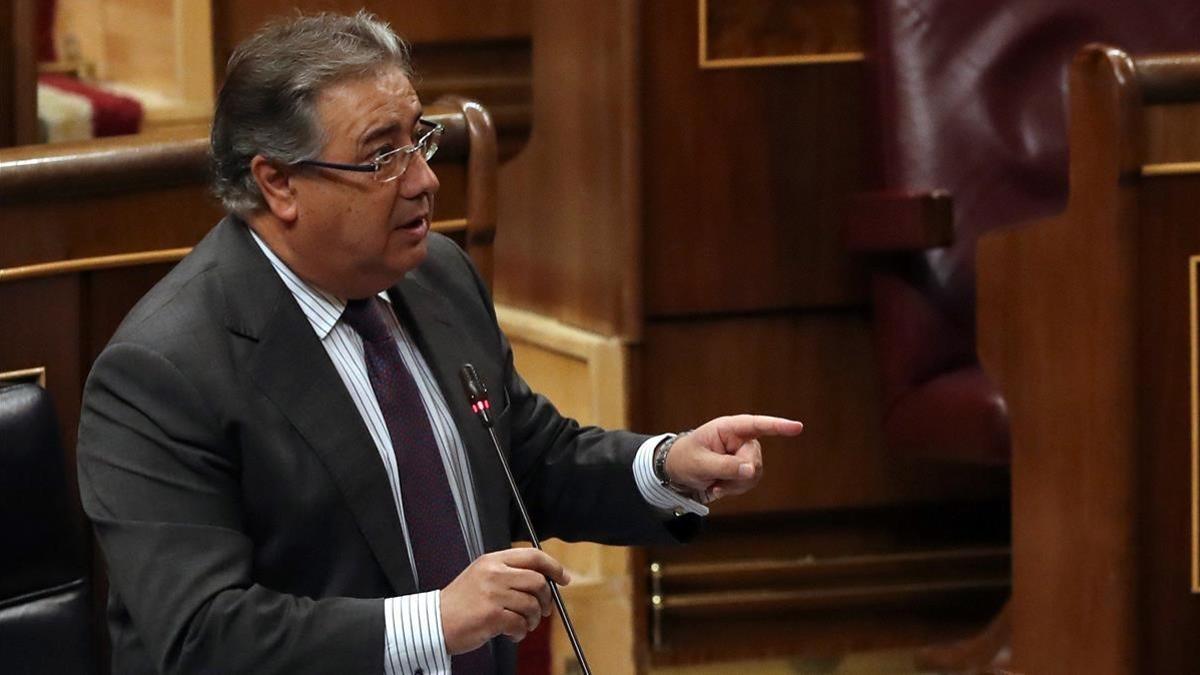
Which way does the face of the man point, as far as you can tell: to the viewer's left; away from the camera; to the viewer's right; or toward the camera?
to the viewer's right

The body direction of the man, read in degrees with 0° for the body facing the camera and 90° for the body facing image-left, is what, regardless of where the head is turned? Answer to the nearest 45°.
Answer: approximately 315°

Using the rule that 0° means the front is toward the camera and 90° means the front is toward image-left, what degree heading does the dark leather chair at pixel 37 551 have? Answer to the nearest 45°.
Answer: approximately 315°

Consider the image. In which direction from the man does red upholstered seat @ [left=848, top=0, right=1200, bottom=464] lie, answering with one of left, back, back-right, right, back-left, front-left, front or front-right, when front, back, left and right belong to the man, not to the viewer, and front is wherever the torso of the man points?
left

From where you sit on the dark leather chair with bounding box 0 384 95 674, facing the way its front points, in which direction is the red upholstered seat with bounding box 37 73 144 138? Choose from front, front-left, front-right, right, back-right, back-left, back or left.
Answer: back-left

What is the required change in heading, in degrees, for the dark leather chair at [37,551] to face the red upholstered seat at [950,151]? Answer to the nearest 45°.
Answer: approximately 90° to its left
